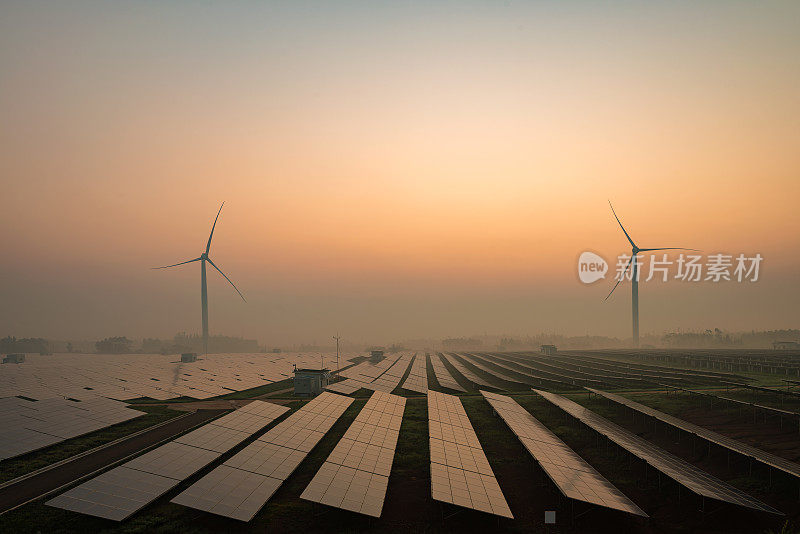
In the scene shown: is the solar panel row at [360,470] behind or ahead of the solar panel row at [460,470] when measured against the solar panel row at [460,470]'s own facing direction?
behind

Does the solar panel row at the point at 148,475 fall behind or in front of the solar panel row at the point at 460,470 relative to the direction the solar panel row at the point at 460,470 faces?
behind
